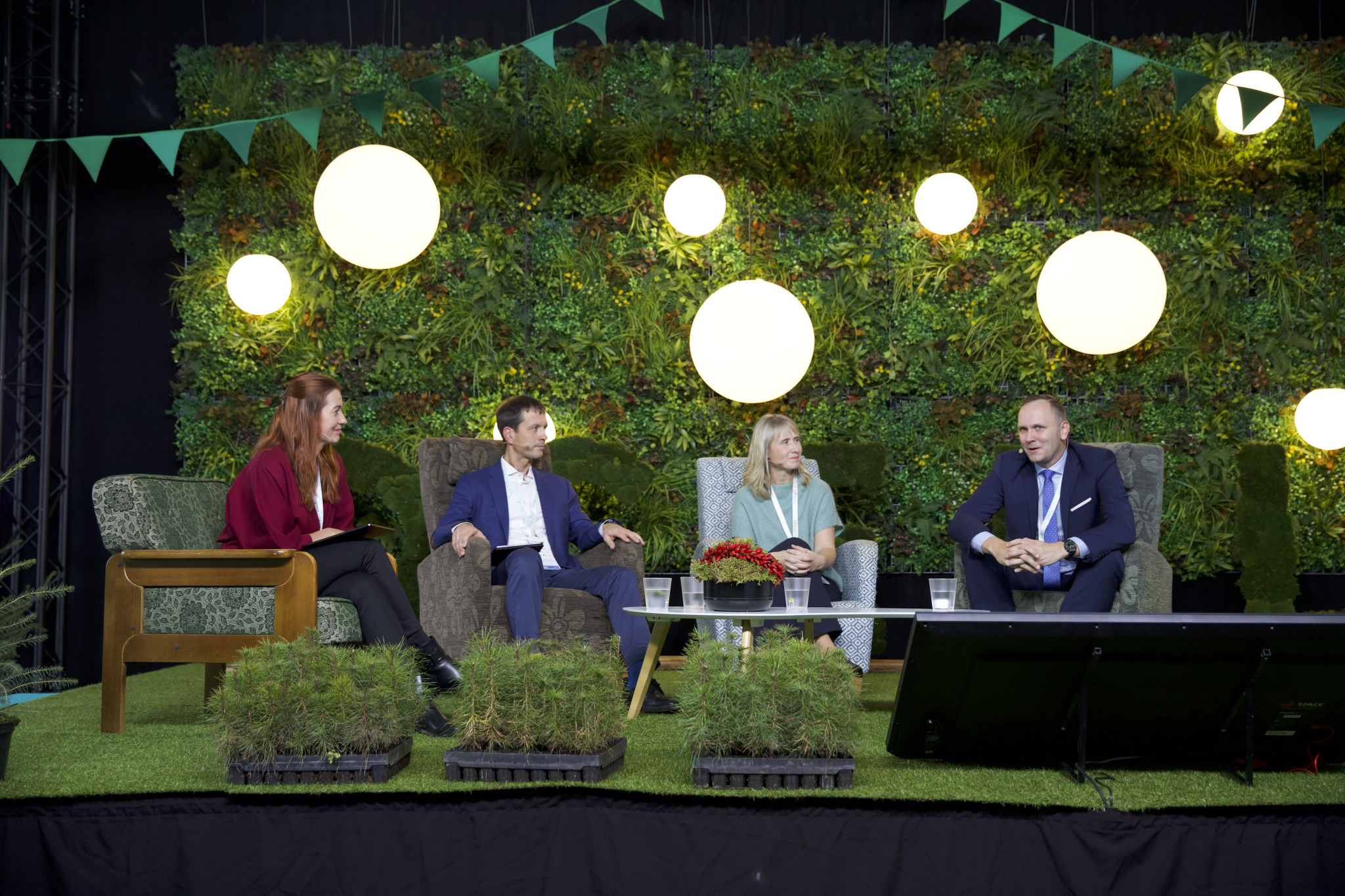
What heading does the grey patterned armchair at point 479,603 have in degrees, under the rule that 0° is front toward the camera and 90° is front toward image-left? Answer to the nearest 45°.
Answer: approximately 315°

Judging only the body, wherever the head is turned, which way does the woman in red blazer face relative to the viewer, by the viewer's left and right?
facing to the right of the viewer

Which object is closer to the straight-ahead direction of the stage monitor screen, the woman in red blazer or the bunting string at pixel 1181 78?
the bunting string

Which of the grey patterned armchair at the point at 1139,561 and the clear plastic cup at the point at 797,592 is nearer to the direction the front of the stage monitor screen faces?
the grey patterned armchair

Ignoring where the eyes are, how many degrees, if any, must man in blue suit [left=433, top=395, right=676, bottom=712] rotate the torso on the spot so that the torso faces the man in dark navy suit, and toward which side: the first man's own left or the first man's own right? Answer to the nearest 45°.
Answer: approximately 45° to the first man's own left

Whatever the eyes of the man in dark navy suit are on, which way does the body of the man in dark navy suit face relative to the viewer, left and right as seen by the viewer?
facing the viewer

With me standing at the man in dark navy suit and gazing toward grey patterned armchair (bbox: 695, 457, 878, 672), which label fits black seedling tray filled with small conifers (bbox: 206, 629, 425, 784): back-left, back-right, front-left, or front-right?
front-left

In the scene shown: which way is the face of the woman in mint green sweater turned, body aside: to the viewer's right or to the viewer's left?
to the viewer's right

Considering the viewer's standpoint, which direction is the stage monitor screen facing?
facing away from the viewer

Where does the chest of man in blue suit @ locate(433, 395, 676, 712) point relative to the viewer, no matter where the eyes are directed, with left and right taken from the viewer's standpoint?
facing the viewer and to the right of the viewer

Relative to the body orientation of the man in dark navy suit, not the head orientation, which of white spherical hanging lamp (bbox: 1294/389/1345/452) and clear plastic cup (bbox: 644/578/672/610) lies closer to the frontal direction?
the clear plastic cup

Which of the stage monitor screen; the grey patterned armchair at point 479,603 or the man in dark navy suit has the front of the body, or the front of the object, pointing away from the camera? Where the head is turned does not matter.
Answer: the stage monitor screen

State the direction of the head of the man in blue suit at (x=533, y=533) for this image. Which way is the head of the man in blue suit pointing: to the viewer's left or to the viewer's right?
to the viewer's right

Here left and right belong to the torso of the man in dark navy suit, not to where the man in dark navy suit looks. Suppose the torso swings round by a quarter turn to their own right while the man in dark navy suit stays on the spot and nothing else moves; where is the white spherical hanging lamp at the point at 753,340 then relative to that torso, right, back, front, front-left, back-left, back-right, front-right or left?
front-right

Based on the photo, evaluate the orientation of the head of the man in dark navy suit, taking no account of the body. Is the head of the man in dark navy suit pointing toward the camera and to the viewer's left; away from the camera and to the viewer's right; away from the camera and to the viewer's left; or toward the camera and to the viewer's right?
toward the camera and to the viewer's left
